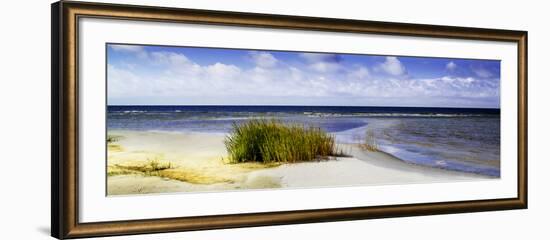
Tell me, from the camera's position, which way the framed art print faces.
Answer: facing the viewer and to the right of the viewer
